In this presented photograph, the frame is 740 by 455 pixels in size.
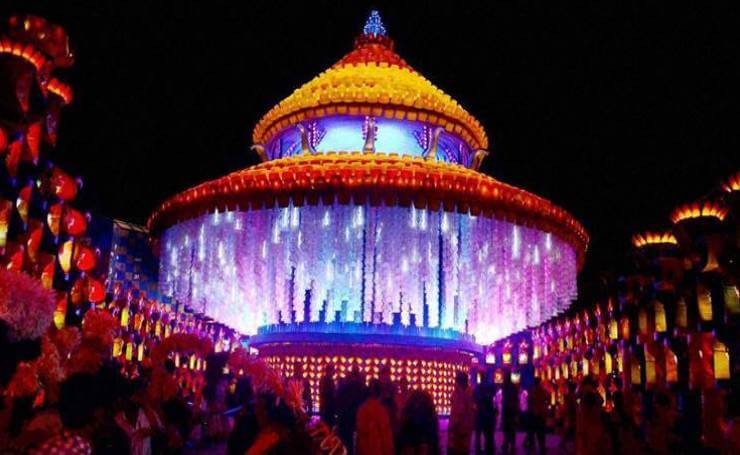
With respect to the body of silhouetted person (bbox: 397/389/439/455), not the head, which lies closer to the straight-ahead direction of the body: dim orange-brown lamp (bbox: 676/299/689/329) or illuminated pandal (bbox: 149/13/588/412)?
the illuminated pandal

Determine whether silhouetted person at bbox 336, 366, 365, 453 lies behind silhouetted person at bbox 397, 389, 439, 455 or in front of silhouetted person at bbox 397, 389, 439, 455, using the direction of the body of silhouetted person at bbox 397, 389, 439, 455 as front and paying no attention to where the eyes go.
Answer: in front

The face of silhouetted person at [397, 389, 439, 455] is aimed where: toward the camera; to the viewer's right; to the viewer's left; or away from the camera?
away from the camera

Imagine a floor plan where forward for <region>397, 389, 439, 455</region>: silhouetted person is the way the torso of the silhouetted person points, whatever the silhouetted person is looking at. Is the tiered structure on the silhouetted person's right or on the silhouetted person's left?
on the silhouetted person's left

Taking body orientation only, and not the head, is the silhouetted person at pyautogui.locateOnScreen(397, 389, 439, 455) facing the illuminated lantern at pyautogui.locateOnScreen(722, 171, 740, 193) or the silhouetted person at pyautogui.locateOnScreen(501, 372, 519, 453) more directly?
the silhouetted person

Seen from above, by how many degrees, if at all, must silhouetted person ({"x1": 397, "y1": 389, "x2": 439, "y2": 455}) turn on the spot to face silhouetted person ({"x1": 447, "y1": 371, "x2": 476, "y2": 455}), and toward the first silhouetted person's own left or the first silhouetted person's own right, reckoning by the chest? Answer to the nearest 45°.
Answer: approximately 90° to the first silhouetted person's own right

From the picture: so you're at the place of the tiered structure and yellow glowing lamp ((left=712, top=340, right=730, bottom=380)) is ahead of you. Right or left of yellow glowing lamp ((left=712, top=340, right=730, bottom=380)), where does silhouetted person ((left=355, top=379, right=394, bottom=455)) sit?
right

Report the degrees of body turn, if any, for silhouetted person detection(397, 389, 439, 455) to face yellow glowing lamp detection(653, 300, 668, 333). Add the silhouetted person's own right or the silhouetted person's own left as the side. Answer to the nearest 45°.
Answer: approximately 45° to the silhouetted person's own right

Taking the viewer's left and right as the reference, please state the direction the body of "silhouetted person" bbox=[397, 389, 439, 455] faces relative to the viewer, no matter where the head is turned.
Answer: facing away from the viewer

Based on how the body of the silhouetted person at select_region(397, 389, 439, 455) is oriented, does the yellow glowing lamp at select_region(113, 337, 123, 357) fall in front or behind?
in front

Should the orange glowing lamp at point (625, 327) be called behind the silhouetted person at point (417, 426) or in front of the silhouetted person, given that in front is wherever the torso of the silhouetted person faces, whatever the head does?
in front
